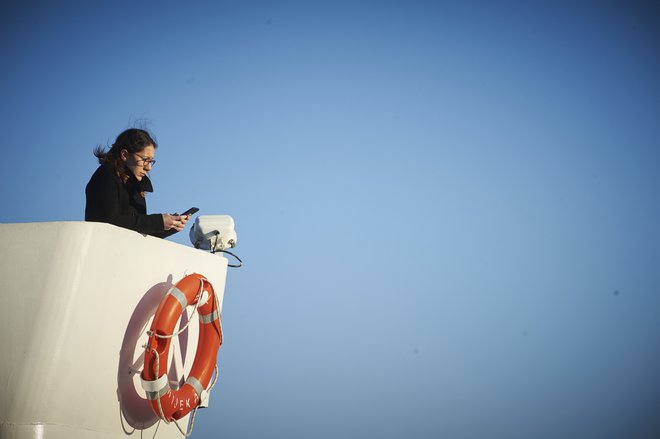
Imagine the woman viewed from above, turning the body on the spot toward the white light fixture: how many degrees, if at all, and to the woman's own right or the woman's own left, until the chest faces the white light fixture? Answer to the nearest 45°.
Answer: approximately 45° to the woman's own left

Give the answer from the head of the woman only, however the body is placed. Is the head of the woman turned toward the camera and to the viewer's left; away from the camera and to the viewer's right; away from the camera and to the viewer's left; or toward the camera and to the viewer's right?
toward the camera and to the viewer's right

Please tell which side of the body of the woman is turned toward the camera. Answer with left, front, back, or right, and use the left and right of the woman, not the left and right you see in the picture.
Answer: right
